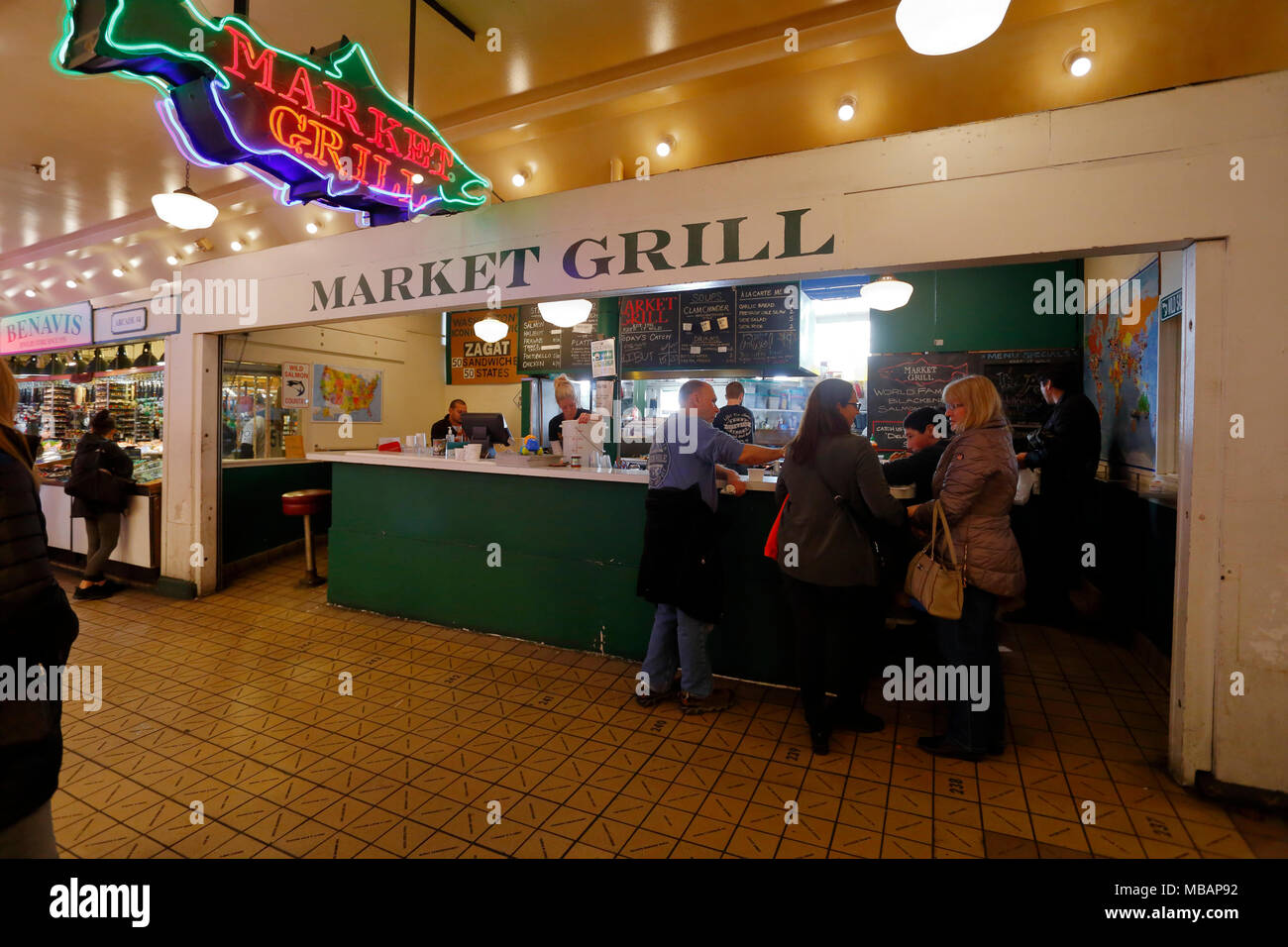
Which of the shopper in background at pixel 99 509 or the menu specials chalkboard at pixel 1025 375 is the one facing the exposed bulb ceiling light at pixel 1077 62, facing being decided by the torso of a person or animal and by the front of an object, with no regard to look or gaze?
the menu specials chalkboard

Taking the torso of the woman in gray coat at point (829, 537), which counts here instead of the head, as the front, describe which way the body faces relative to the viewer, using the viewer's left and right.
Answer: facing away from the viewer and to the right of the viewer

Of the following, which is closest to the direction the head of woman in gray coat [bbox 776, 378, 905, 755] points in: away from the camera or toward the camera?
away from the camera

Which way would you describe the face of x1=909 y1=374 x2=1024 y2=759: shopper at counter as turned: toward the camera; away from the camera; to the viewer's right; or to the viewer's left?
to the viewer's left

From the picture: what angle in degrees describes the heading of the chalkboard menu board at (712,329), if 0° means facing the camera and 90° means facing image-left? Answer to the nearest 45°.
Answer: approximately 0°

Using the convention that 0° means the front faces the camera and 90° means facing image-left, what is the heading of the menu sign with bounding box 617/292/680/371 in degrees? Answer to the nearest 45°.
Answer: approximately 0°

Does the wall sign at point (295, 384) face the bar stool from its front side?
yes
